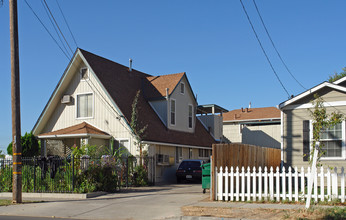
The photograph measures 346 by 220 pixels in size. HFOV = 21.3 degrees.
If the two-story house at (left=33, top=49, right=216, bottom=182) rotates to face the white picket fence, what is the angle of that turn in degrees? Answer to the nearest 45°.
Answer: approximately 45° to its left

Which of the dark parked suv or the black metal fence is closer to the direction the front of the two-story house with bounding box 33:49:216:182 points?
the black metal fence

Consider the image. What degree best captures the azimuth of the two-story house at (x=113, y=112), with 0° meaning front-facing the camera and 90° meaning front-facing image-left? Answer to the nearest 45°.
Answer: approximately 45°
